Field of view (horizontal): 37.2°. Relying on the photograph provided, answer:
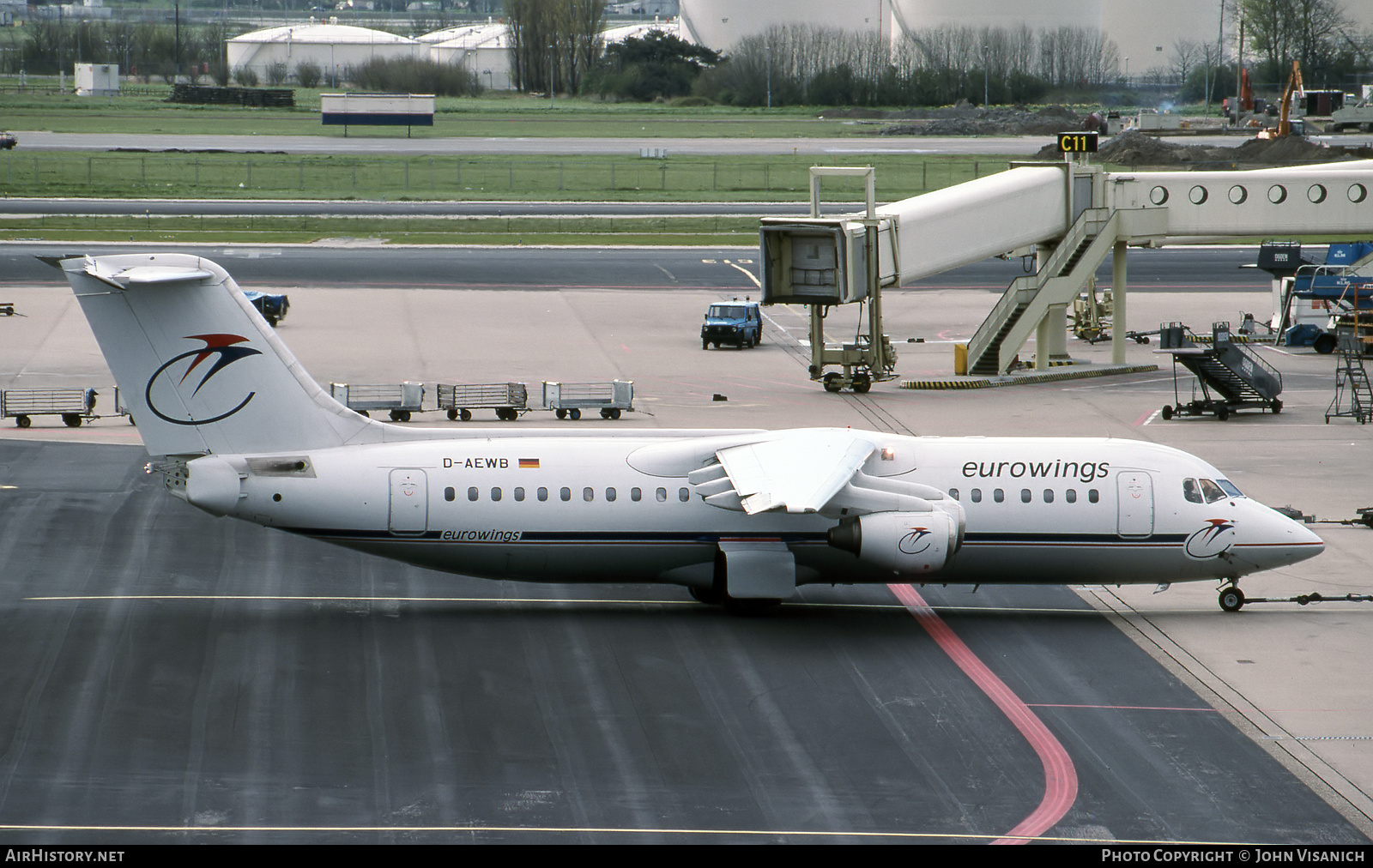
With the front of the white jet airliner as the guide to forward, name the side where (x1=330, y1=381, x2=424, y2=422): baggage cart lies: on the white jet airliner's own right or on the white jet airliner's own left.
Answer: on the white jet airliner's own left

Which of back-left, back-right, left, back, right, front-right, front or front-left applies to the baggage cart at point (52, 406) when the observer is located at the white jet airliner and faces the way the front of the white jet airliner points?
back-left

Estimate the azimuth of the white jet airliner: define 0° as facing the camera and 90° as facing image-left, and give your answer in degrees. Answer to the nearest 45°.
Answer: approximately 270°

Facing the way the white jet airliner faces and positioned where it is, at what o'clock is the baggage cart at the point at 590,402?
The baggage cart is roughly at 9 o'clock from the white jet airliner.

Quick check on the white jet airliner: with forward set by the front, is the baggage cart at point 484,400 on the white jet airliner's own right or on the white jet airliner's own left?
on the white jet airliner's own left
